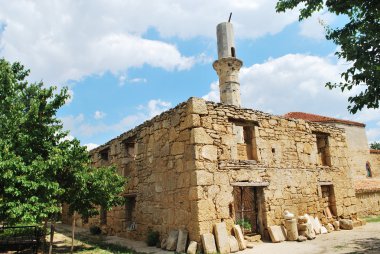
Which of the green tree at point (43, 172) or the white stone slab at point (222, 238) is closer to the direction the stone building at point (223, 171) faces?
the white stone slab

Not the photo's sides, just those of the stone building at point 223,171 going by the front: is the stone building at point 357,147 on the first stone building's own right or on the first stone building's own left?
on the first stone building's own left

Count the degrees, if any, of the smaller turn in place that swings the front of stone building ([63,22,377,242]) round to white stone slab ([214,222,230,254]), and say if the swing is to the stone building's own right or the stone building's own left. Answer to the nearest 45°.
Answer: approximately 45° to the stone building's own right

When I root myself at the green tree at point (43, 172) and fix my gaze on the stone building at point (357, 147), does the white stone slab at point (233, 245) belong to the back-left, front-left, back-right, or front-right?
front-right

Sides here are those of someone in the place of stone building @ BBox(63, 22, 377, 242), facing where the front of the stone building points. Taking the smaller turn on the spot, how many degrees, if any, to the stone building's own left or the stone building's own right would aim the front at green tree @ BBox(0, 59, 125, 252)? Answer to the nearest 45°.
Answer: approximately 90° to the stone building's own right

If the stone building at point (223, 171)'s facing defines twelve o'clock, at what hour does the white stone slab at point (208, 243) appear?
The white stone slab is roughly at 2 o'clock from the stone building.

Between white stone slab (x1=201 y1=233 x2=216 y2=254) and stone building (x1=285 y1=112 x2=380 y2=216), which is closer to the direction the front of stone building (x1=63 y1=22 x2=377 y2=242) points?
the white stone slab

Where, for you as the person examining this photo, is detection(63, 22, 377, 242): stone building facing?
facing the viewer and to the right of the viewer
